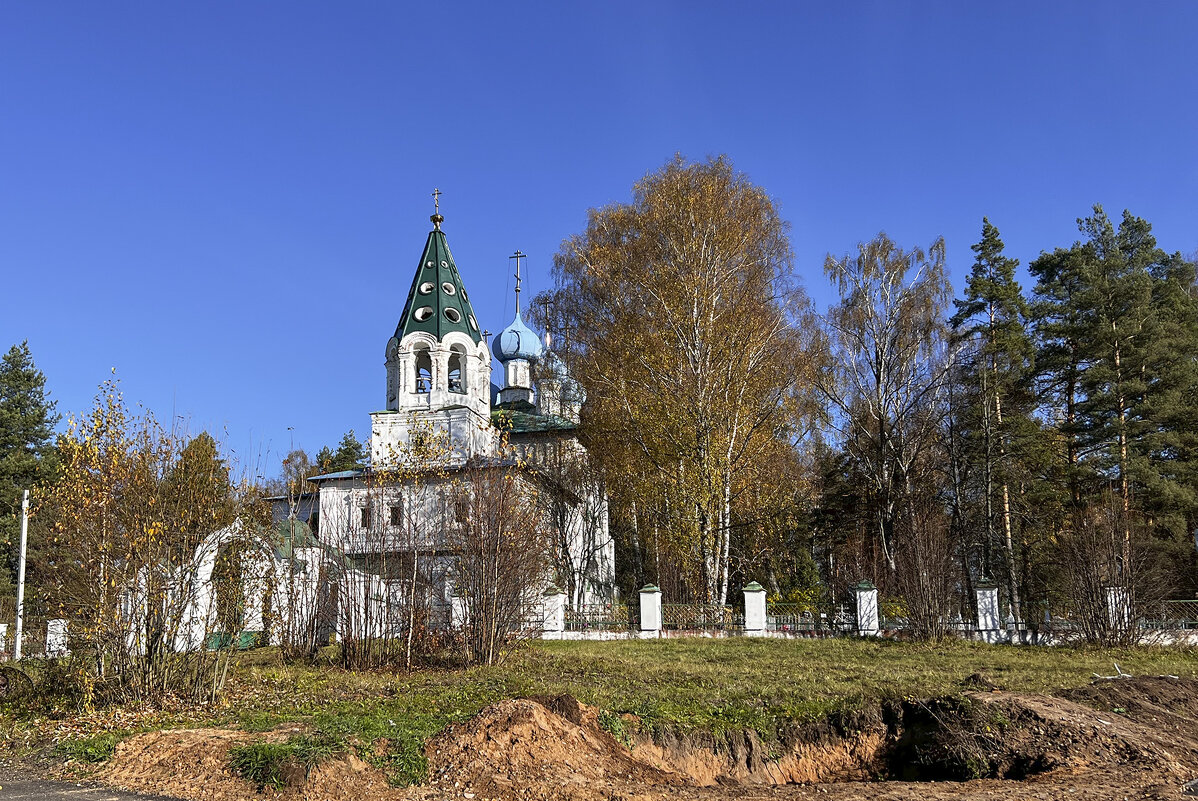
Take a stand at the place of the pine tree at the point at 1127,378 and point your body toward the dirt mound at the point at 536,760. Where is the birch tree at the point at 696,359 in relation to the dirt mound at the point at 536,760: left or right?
right

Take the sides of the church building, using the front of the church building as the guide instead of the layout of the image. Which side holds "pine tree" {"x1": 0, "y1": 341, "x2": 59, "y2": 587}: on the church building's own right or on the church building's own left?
on the church building's own right

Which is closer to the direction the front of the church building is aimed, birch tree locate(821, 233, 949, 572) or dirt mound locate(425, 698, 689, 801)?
the dirt mound

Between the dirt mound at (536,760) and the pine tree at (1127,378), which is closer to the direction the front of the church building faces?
the dirt mound

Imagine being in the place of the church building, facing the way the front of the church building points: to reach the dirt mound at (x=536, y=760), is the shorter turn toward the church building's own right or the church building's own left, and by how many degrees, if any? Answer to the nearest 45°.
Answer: approximately 45° to the church building's own left

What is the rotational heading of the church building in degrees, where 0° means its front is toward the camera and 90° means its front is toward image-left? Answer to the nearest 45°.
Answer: approximately 45°
